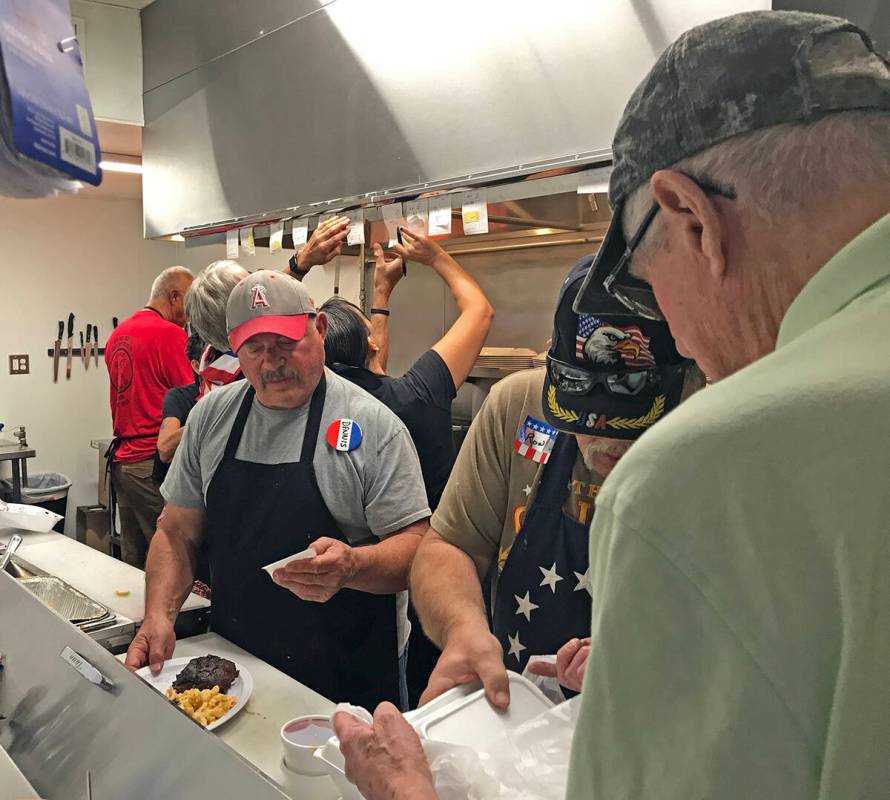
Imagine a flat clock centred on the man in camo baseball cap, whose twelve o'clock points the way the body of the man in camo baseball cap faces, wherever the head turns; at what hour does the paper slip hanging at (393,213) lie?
The paper slip hanging is roughly at 1 o'clock from the man in camo baseball cap.

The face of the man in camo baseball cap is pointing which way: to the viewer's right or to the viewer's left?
to the viewer's left

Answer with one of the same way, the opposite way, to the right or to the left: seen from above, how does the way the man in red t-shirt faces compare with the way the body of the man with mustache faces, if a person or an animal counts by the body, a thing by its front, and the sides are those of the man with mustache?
the opposite way

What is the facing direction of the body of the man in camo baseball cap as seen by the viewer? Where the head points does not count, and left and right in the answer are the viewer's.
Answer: facing away from the viewer and to the left of the viewer
